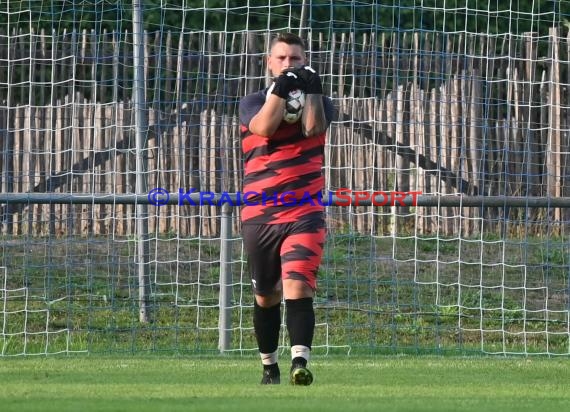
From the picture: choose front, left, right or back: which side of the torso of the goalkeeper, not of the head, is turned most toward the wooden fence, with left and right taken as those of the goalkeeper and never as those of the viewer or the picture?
back

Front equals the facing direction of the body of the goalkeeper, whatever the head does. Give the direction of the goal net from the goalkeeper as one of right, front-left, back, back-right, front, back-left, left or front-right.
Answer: back

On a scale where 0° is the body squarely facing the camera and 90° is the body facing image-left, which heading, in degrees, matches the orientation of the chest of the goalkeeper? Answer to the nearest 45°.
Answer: approximately 0°

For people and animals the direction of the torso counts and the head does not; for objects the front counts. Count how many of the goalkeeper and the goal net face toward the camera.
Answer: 2

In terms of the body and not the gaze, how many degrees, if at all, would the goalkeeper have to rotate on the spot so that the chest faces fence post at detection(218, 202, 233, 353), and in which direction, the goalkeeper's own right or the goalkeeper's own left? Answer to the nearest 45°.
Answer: approximately 180°

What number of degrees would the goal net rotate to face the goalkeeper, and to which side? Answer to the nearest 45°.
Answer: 0° — it already faces them

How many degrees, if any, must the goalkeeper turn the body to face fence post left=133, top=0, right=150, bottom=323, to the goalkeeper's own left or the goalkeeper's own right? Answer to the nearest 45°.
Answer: approximately 180°
